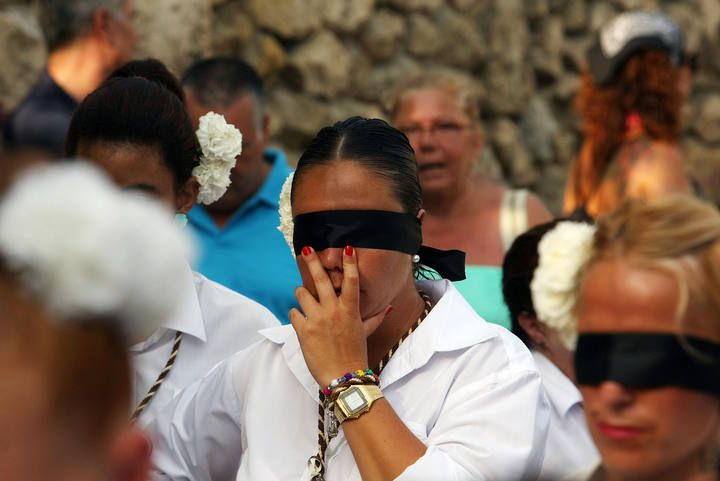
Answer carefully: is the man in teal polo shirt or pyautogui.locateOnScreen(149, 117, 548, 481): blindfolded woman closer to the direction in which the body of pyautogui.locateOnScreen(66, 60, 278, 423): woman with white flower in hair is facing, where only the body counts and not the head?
the blindfolded woman

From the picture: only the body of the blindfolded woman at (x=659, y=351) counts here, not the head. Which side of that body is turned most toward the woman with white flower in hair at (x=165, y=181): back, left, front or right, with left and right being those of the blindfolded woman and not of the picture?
right

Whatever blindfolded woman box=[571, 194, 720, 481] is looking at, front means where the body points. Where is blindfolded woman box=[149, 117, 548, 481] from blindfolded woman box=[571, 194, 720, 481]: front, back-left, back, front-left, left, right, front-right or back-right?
right

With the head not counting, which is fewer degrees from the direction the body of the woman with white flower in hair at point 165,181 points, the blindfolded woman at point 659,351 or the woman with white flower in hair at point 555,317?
the blindfolded woman

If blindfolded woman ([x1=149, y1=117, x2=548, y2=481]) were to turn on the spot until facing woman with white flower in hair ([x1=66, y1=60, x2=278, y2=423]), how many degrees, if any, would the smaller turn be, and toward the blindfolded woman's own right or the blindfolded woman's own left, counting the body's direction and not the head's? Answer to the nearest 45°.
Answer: approximately 90° to the blindfolded woman's own right

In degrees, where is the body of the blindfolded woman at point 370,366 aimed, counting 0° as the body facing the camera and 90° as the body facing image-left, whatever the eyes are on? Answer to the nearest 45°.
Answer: approximately 45°

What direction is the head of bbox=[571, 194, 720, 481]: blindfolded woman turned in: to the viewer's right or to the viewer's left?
to the viewer's left

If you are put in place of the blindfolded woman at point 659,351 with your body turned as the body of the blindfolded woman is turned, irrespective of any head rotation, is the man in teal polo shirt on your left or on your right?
on your right
